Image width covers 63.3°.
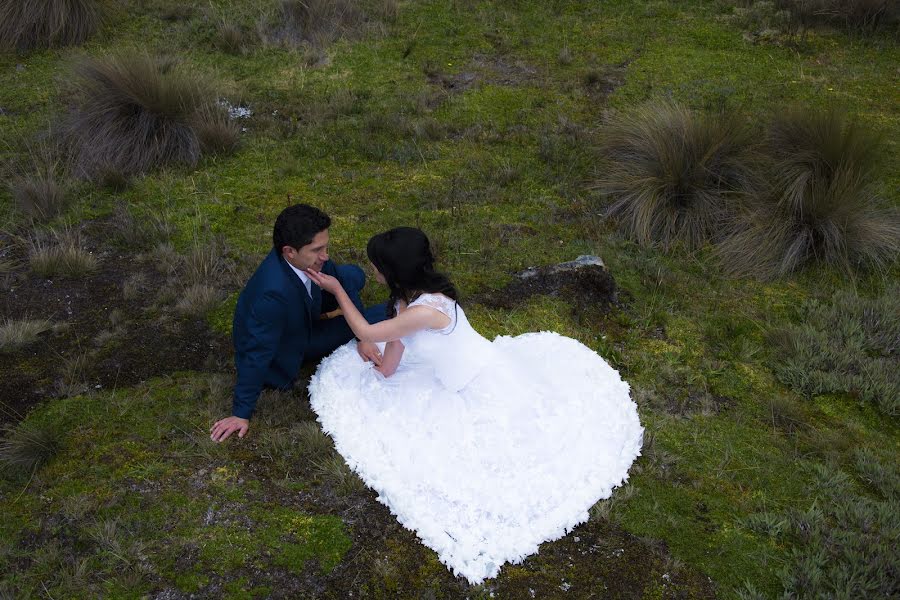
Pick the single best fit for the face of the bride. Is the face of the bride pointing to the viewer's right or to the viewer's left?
to the viewer's left

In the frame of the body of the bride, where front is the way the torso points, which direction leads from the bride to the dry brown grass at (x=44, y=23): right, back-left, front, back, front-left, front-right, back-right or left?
front-right

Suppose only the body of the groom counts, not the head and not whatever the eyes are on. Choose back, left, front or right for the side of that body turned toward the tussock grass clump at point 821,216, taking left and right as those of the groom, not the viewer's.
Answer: front

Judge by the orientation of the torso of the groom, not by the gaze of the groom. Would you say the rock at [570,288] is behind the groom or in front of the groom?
in front

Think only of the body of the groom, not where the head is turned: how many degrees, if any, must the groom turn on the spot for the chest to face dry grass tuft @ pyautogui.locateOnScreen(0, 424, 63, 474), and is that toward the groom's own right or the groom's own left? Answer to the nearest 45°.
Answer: approximately 180°

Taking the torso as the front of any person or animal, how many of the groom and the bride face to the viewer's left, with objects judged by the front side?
1

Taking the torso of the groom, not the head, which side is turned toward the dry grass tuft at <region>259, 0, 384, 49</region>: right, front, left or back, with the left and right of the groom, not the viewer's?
left

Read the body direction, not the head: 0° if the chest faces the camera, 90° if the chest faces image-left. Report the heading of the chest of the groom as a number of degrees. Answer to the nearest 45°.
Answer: approximately 270°

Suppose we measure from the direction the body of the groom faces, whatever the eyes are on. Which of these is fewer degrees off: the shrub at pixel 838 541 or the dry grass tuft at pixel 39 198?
the shrub

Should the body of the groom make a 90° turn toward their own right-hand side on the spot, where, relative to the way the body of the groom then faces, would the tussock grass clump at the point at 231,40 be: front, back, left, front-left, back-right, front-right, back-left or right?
back

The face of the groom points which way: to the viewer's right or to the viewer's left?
to the viewer's right

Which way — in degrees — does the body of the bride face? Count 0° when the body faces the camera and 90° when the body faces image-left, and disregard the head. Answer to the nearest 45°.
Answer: approximately 90°

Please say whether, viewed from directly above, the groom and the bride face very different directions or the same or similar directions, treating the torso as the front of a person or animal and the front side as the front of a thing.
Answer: very different directions

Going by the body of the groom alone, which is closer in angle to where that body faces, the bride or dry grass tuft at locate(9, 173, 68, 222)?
the bride
